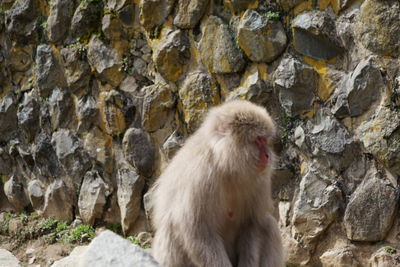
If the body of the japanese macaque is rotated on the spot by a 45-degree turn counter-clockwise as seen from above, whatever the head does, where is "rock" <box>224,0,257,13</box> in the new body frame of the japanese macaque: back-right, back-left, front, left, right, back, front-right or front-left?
left

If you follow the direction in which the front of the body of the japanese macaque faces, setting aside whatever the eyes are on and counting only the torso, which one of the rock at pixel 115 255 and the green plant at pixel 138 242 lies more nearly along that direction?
the rock

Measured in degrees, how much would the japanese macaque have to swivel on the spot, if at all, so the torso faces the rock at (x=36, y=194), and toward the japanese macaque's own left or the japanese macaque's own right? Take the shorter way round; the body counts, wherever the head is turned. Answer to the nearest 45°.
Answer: approximately 180°

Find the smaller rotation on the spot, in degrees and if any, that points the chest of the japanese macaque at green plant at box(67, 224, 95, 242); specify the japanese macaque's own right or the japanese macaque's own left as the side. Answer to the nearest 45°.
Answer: approximately 180°

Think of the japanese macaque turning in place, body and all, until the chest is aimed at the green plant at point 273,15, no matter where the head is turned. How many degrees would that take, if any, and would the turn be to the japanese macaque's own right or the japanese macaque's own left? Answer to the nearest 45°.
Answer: approximately 135° to the japanese macaque's own left

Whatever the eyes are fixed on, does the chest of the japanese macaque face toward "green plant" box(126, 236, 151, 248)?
no

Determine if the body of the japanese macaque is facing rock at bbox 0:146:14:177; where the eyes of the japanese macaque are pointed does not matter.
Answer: no

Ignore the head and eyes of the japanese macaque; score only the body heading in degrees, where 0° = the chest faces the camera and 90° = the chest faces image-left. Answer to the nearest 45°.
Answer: approximately 315°

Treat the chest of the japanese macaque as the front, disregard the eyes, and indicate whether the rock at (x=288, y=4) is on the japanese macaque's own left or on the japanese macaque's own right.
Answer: on the japanese macaque's own left

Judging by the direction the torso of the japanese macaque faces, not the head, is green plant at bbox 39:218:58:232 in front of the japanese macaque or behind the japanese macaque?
behind

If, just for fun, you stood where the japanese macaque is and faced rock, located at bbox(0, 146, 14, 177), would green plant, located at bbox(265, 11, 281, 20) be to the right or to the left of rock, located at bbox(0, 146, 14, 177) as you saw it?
right

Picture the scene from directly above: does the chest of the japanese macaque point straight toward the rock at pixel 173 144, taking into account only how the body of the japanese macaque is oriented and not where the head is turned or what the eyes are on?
no

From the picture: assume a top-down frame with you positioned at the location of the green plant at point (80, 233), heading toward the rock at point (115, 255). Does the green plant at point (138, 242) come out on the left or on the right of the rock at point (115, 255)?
left

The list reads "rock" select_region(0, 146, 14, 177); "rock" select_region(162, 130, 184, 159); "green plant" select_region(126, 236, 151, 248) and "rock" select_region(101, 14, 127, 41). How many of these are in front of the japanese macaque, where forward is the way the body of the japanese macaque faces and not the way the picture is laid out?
0

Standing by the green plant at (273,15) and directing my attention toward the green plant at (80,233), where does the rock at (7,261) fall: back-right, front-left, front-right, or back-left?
front-left
